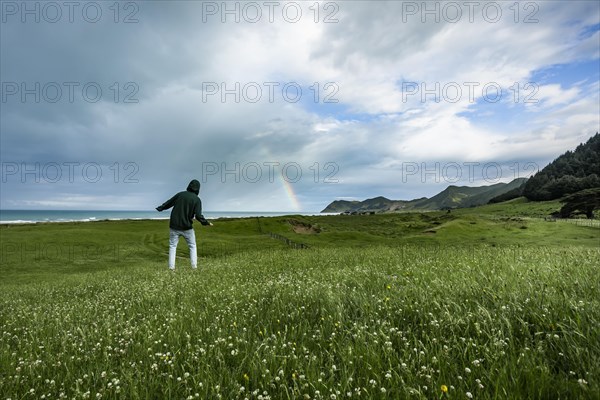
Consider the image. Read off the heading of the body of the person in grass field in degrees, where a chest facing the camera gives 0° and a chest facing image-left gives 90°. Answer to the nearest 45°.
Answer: approximately 180°
